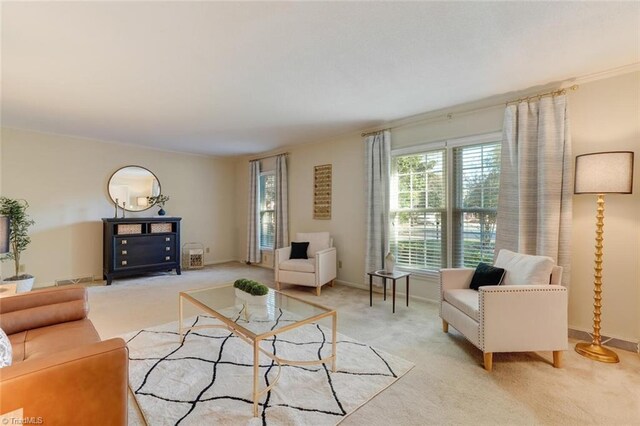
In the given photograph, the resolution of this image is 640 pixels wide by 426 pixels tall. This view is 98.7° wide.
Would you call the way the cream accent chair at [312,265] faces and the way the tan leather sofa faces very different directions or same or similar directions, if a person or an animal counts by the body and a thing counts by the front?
very different directions

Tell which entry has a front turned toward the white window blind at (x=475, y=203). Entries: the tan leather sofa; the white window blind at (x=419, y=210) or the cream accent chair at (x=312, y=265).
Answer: the tan leather sofa

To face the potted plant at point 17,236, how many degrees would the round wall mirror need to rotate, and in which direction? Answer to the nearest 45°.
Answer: approximately 45° to its right

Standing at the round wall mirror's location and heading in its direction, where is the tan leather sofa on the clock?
The tan leather sofa is roughly at 12 o'clock from the round wall mirror.

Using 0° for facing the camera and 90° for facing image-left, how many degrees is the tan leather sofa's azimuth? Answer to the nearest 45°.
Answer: approximately 270°

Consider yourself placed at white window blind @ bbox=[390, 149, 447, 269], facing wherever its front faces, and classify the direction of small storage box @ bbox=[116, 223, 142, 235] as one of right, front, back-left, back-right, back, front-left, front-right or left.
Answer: front-right

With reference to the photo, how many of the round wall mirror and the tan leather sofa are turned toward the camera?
1

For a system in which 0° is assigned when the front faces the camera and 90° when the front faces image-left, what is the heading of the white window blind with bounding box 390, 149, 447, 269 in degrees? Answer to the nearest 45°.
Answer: approximately 45°
